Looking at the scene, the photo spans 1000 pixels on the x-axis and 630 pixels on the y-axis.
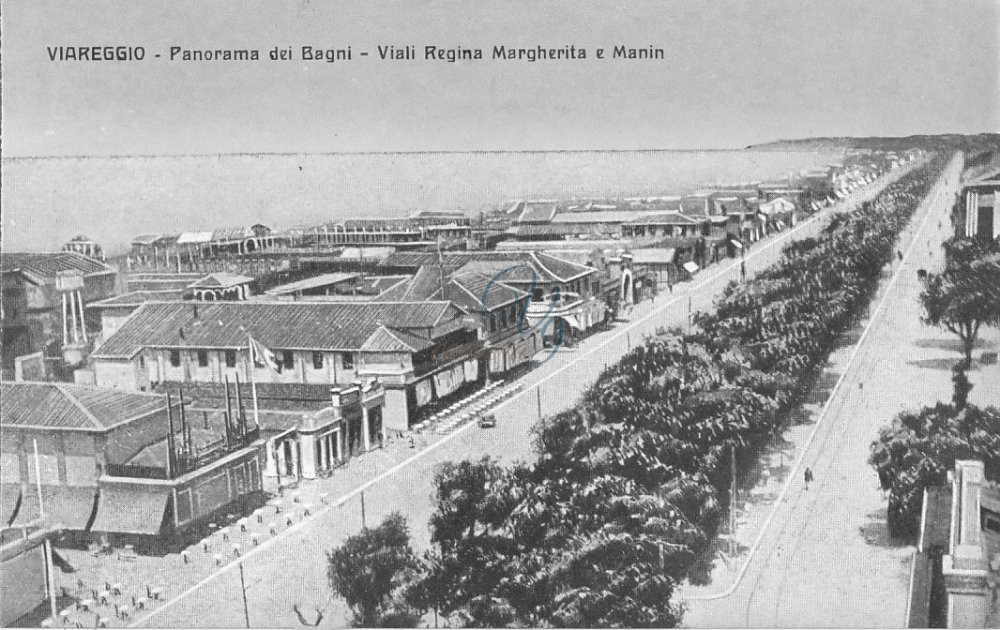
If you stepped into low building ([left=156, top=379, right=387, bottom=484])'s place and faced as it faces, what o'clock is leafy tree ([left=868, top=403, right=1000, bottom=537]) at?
The leafy tree is roughly at 11 o'clock from the low building.

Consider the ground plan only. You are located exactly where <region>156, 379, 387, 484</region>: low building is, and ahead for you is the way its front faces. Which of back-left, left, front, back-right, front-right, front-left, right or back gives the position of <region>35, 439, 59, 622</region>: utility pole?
back-right

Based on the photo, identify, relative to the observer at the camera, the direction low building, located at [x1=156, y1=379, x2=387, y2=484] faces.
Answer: facing the viewer and to the right of the viewer

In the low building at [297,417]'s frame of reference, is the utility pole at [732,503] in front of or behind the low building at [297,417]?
in front

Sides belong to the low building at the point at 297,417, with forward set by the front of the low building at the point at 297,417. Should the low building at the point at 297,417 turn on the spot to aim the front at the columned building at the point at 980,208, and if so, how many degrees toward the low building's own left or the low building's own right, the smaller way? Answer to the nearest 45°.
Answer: approximately 45° to the low building's own left

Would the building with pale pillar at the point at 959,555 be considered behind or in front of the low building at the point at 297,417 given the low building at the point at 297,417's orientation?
in front

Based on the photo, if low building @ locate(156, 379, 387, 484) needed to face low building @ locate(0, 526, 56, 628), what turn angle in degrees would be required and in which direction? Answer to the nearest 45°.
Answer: approximately 135° to its right
